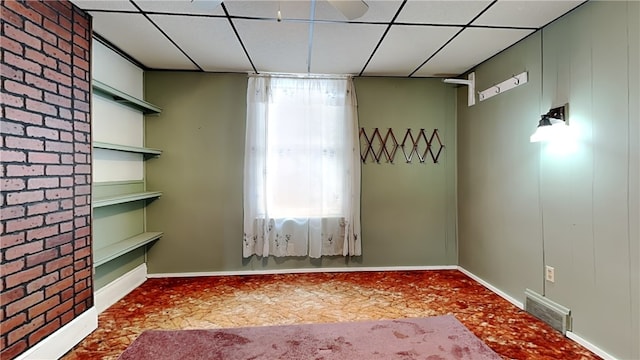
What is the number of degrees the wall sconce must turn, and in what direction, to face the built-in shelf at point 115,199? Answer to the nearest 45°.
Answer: approximately 45° to its left

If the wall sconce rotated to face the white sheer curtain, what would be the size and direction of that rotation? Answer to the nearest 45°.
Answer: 0° — it already faces it

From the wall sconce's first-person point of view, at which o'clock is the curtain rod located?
The curtain rod is roughly at 12 o'clock from the wall sconce.

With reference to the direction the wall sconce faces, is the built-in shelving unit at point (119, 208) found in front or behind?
in front

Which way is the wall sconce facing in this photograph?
to the viewer's left
